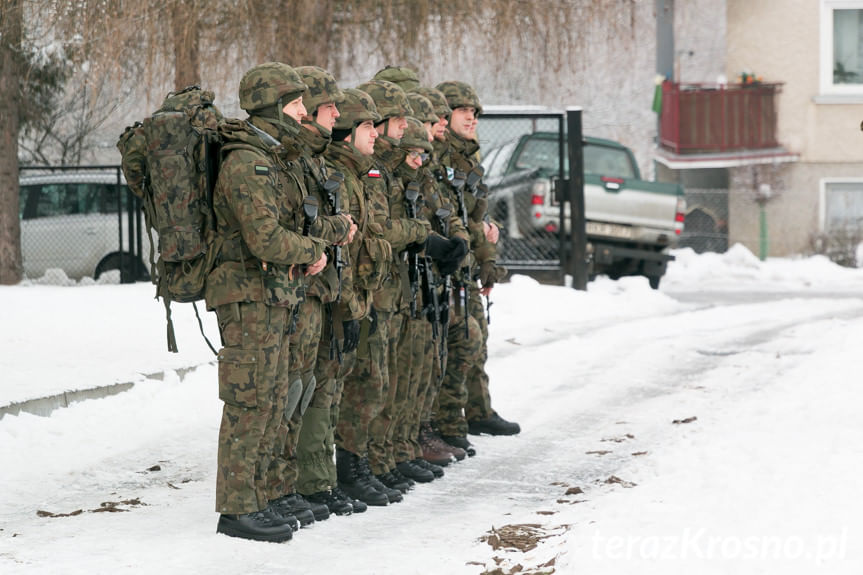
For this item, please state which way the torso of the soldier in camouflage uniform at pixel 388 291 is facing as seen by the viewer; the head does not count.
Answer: to the viewer's right

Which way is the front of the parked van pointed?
to the viewer's left

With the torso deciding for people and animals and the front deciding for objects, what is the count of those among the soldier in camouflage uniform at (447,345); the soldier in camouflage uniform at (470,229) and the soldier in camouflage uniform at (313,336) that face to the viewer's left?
0

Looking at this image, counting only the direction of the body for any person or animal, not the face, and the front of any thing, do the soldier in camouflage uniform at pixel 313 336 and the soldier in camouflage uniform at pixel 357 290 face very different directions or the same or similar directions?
same or similar directions

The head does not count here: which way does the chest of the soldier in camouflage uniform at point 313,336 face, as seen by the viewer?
to the viewer's right

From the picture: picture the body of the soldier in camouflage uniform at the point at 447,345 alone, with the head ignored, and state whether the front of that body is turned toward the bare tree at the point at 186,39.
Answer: no

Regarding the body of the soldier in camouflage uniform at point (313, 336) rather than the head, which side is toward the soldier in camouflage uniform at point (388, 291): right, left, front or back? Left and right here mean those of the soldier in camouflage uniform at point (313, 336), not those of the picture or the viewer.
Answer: left

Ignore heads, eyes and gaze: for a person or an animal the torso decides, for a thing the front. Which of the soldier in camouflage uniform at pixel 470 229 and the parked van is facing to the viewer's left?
the parked van

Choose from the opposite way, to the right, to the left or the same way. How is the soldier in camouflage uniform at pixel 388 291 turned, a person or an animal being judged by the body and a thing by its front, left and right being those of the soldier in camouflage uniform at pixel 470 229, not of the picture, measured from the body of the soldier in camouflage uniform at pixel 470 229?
the same way

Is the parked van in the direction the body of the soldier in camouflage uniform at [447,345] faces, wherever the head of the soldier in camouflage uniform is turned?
no

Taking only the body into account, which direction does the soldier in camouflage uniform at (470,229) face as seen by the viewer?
to the viewer's right

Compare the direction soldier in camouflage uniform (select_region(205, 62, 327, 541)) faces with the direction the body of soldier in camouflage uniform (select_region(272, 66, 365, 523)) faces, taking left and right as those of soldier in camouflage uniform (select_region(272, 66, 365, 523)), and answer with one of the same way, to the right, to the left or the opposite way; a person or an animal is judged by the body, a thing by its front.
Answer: the same way

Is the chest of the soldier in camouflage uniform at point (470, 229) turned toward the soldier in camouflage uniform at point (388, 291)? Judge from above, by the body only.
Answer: no

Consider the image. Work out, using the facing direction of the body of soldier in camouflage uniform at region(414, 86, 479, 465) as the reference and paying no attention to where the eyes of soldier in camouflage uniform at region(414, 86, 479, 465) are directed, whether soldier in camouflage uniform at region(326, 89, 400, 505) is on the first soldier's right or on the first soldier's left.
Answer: on the first soldier's right

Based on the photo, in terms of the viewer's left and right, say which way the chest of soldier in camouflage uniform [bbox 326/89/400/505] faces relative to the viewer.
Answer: facing to the right of the viewer

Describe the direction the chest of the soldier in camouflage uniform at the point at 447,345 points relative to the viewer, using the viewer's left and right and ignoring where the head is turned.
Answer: facing to the right of the viewer

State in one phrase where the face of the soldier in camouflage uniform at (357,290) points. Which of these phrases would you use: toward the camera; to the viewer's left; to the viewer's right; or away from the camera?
to the viewer's right
